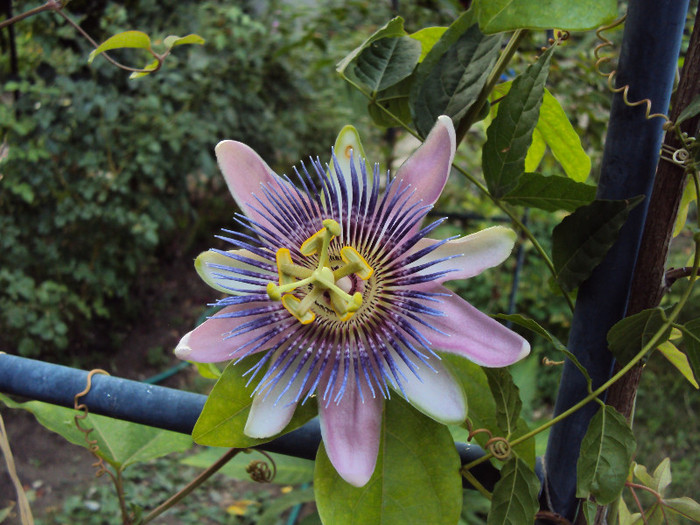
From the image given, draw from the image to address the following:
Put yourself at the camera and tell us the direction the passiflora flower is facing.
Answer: facing the viewer
